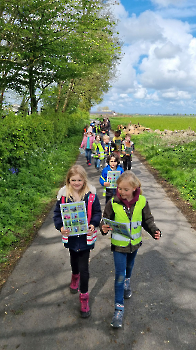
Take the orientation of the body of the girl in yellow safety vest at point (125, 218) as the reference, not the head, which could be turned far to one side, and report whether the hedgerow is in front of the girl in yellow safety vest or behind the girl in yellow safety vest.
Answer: behind

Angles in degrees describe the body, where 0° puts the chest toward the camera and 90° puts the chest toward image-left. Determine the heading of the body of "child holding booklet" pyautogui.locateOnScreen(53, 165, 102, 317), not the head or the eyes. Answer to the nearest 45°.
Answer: approximately 0°

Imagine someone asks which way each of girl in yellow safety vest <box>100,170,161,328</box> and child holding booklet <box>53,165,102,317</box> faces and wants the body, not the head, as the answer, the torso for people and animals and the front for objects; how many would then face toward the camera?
2
